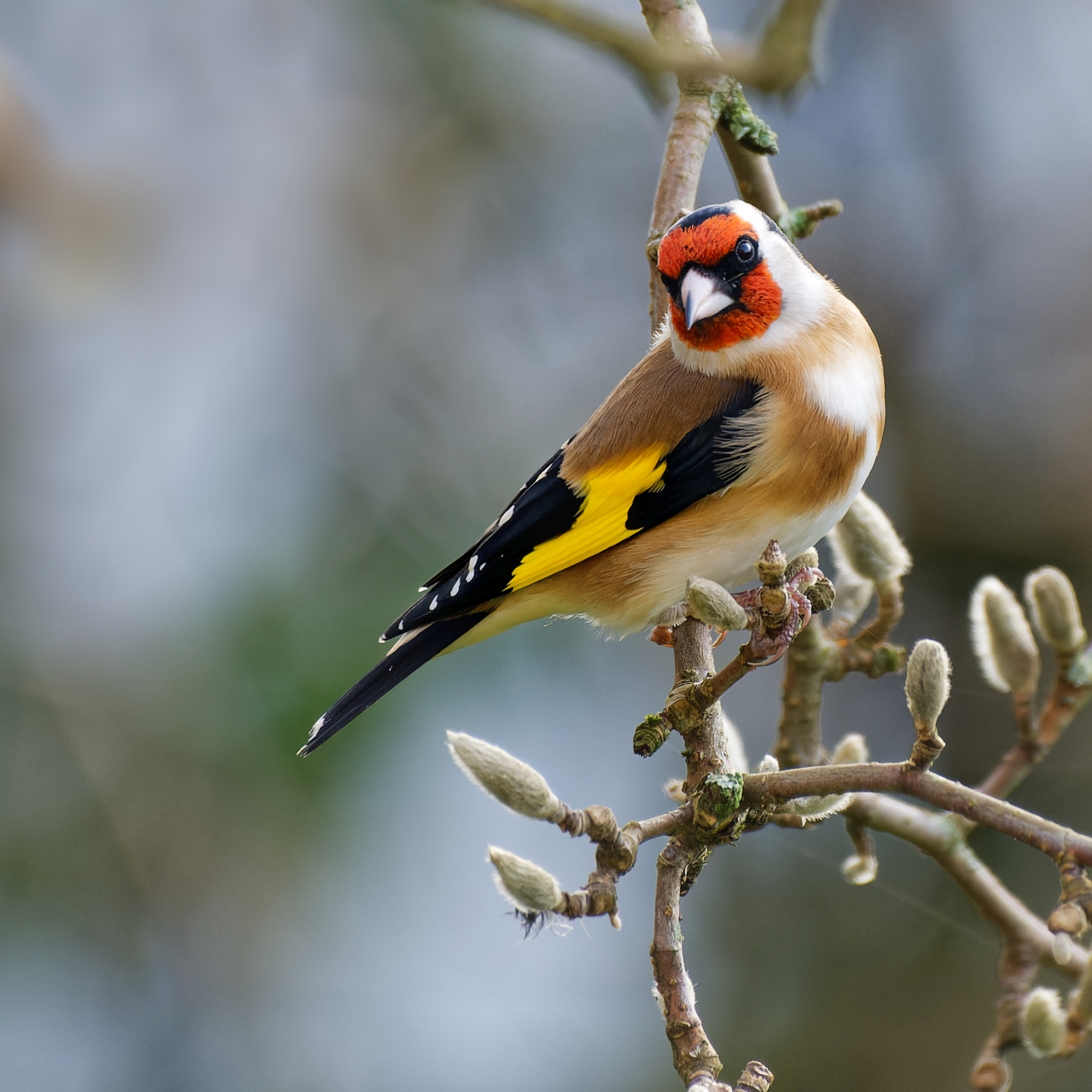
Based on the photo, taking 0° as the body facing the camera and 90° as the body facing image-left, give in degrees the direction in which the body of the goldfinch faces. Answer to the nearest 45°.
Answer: approximately 270°
